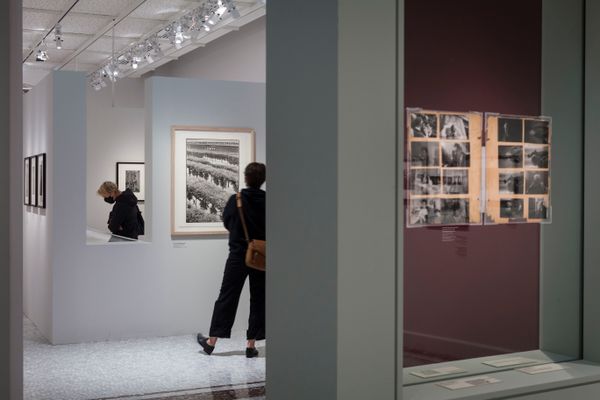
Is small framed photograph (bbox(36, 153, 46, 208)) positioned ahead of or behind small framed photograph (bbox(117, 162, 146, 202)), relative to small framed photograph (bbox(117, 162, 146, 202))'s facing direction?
ahead

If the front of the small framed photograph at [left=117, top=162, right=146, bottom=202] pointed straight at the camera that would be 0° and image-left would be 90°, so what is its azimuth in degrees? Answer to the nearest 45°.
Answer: approximately 0°

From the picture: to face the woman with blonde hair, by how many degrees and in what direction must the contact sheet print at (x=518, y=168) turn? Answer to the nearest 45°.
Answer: approximately 135° to its right

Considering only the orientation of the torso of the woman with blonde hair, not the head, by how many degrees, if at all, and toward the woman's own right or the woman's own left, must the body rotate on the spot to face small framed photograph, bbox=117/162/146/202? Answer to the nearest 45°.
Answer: approximately 90° to the woman's own right

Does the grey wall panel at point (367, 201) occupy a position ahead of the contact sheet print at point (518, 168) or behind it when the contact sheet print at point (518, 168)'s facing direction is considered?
ahead

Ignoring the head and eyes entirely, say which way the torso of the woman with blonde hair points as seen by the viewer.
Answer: to the viewer's left

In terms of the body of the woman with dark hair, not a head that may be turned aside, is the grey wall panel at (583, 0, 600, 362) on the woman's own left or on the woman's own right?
on the woman's own right

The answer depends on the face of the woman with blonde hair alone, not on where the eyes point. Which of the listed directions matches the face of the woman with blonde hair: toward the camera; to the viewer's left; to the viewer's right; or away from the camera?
to the viewer's left

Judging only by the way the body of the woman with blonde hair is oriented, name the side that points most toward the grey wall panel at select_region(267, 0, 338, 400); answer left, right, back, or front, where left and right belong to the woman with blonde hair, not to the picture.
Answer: left
